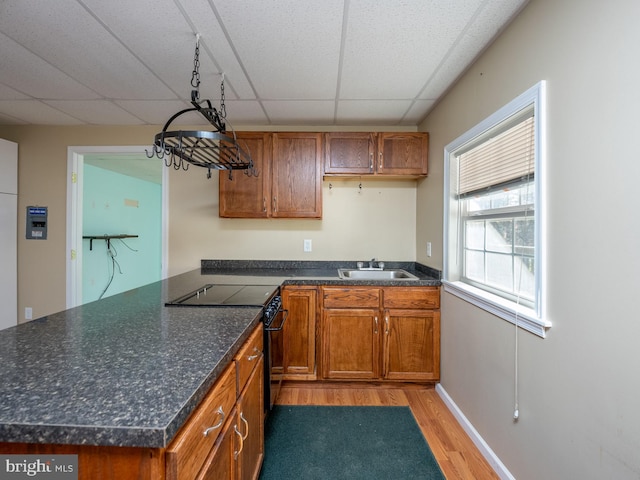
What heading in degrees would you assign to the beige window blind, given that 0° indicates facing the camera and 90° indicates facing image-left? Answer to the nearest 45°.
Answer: approximately 45°

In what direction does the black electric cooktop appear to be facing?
to the viewer's right

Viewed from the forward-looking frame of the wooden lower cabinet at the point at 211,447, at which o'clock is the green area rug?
The green area rug is roughly at 11 o'clock from the wooden lower cabinet.

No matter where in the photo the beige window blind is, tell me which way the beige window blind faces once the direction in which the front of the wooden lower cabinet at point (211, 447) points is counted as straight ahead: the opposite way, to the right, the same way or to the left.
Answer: the opposite way

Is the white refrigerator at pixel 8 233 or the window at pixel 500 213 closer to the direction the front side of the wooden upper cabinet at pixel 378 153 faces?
the window

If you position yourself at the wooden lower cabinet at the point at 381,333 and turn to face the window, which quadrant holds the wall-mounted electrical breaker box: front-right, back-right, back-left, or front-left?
back-right

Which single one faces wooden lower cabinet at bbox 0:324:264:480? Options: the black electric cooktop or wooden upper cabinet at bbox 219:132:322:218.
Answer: the wooden upper cabinet

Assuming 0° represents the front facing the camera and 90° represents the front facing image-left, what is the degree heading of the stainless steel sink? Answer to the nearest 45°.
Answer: approximately 0°
